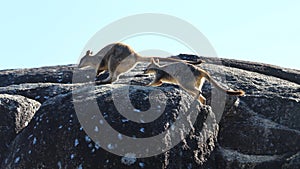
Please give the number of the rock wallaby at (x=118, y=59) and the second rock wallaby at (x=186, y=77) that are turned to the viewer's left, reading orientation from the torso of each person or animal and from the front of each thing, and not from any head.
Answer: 2

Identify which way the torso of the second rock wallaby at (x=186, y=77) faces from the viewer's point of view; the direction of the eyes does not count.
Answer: to the viewer's left

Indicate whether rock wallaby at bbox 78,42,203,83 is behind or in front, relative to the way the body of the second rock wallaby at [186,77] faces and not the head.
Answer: in front

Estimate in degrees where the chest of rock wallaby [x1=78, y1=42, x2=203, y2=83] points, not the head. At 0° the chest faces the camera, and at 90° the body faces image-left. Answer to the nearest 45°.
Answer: approximately 90°

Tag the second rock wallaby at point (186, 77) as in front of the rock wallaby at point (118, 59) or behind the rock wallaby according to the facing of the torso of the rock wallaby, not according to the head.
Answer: behind
